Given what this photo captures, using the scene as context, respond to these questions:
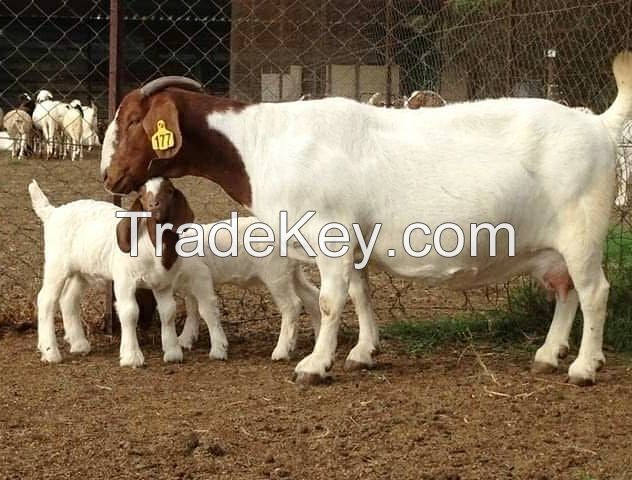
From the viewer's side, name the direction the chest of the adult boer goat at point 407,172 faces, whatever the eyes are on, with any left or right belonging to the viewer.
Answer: facing to the left of the viewer

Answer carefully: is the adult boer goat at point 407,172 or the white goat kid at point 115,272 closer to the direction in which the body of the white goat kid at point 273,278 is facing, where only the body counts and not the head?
the white goat kid

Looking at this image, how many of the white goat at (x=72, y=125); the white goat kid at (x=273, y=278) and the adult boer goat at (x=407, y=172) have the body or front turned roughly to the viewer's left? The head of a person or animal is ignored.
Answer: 2

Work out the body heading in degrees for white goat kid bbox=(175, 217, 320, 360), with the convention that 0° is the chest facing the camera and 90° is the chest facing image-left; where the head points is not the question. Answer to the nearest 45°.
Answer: approximately 90°

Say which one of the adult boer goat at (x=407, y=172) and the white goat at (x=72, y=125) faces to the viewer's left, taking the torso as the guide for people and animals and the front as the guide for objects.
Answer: the adult boer goat

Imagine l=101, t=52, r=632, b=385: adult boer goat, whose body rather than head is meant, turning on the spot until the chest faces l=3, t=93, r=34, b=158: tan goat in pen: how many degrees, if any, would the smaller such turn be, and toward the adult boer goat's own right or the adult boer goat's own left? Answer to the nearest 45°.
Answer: approximately 45° to the adult boer goat's own right

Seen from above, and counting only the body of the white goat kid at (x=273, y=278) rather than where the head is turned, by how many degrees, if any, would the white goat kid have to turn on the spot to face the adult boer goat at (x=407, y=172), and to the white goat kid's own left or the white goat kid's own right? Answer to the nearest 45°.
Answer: approximately 135° to the white goat kid's own left
